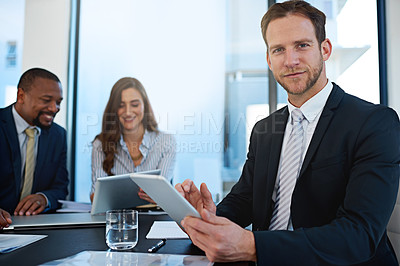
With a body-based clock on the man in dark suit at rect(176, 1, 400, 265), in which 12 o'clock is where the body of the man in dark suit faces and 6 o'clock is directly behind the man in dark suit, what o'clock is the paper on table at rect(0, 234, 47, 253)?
The paper on table is roughly at 1 o'clock from the man in dark suit.

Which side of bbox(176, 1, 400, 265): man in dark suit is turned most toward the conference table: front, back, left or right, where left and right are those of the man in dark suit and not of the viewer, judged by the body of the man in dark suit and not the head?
front

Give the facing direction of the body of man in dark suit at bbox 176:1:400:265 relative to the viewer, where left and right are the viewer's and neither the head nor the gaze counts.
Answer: facing the viewer and to the left of the viewer

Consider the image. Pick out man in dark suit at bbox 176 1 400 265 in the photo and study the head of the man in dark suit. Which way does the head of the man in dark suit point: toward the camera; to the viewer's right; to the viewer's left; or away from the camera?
toward the camera

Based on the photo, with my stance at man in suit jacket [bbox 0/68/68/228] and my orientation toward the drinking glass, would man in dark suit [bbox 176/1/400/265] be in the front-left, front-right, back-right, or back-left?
front-left

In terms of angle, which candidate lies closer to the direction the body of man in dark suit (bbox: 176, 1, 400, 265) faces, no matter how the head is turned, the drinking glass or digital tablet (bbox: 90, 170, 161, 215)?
the drinking glass

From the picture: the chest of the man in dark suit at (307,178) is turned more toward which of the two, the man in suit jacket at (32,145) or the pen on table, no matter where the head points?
the pen on table

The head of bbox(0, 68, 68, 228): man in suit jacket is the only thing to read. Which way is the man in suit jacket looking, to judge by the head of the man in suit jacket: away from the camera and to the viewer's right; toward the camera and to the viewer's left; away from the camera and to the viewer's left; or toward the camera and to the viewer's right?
toward the camera and to the viewer's right

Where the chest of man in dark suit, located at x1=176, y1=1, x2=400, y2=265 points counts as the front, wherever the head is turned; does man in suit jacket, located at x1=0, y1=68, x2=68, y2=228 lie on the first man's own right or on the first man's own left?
on the first man's own right

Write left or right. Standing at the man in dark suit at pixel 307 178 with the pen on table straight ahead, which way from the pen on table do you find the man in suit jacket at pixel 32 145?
right

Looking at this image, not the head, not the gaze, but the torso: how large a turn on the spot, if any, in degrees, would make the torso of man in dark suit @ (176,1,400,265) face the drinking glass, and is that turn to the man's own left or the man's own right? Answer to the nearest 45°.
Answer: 0° — they already face it

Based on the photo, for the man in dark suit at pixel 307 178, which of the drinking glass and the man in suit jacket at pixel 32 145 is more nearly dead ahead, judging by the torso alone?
the drinking glass
